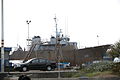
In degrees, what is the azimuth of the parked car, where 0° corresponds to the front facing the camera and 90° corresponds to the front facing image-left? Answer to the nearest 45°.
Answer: approximately 90°

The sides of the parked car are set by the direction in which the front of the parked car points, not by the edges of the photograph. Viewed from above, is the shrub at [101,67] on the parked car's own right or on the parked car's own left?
on the parked car's own left
